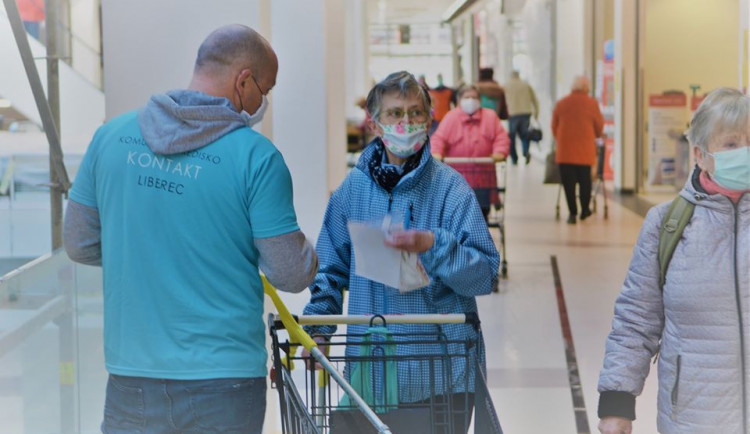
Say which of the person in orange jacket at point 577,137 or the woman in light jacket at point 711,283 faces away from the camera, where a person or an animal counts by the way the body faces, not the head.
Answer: the person in orange jacket

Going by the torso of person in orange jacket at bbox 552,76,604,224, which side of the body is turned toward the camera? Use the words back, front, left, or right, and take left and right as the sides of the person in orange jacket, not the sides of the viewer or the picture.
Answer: back

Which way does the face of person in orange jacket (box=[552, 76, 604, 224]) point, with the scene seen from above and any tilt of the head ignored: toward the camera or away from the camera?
away from the camera

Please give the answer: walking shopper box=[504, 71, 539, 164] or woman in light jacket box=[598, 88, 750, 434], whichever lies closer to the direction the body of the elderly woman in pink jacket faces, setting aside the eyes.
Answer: the woman in light jacket

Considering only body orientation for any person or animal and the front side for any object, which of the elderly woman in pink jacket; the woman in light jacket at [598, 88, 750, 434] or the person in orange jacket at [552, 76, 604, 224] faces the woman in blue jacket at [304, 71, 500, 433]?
the elderly woman in pink jacket

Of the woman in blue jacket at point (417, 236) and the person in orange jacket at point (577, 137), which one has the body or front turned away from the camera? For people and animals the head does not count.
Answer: the person in orange jacket

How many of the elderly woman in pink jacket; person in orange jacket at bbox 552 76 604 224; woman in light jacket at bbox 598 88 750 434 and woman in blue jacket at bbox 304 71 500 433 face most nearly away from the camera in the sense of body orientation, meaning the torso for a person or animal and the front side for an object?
1

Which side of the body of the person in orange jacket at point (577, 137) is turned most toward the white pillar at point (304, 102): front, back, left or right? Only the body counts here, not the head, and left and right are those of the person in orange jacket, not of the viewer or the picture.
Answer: back

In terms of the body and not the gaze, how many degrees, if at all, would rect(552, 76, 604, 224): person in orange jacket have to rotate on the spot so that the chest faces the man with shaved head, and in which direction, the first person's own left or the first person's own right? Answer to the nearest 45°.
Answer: approximately 180°

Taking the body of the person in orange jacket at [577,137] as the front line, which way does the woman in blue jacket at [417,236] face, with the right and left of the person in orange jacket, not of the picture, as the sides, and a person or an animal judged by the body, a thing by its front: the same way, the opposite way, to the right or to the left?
the opposite way
